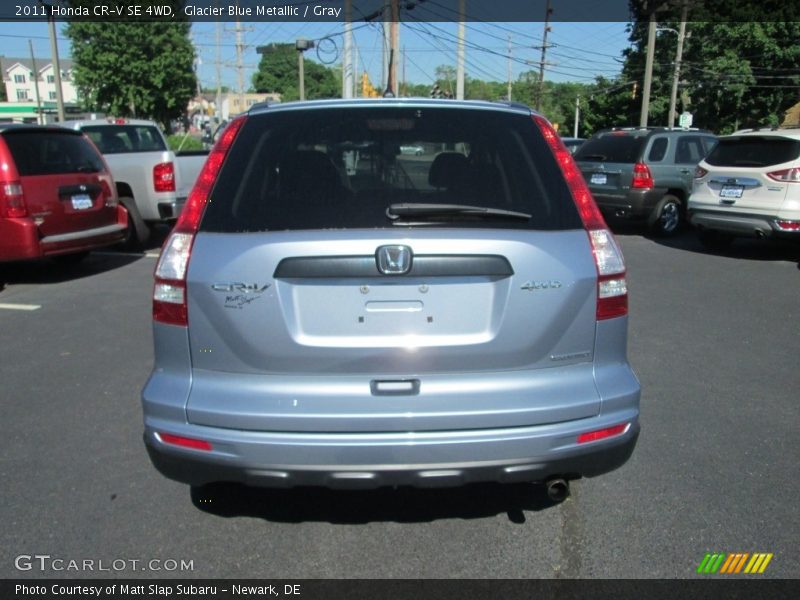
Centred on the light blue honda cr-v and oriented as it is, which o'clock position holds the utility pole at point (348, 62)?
The utility pole is roughly at 12 o'clock from the light blue honda cr-v.

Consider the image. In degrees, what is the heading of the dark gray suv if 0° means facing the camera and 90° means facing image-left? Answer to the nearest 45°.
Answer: approximately 225°

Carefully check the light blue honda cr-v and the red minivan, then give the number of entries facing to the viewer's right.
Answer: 0

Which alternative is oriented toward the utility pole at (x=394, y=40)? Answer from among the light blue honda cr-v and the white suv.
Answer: the light blue honda cr-v

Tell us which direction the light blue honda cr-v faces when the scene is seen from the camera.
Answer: facing away from the viewer

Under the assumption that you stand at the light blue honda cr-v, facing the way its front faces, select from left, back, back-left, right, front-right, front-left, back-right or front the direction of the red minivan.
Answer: front-left

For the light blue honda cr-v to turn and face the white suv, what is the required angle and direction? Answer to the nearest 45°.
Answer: approximately 45° to its right

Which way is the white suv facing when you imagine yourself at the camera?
facing away from the viewer and to the right of the viewer

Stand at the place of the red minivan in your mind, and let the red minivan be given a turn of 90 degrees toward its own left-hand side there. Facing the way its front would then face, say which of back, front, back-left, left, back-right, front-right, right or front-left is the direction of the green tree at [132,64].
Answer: back-right

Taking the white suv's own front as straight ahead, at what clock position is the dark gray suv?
The dark gray suv is roughly at 9 o'clock from the white suv.

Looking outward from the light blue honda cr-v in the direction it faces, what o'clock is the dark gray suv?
The dark gray suv is roughly at 1 o'clock from the light blue honda cr-v.

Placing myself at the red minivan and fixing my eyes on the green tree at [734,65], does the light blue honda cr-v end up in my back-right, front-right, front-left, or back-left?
back-right
